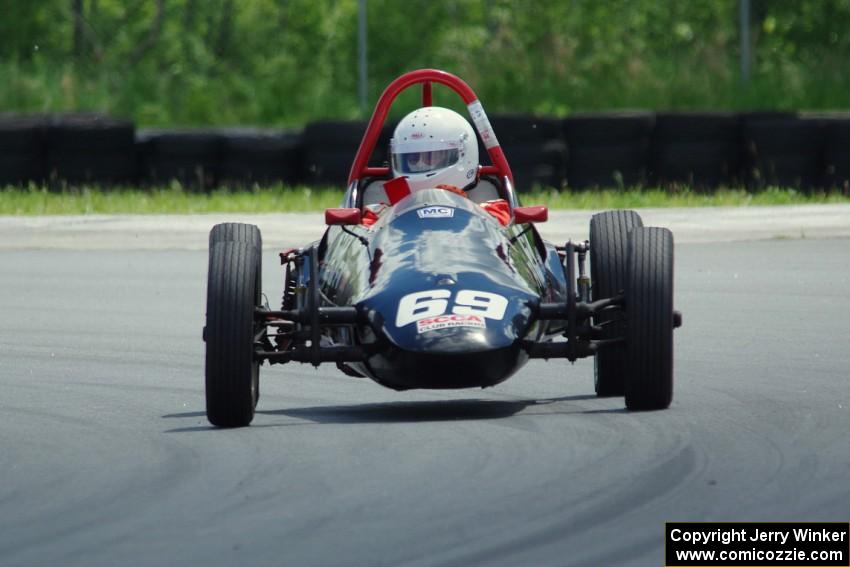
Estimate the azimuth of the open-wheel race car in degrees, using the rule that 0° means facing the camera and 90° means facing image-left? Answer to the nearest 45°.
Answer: approximately 0°

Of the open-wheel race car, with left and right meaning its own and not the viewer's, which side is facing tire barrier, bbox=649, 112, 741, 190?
back

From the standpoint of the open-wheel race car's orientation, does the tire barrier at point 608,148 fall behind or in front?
behind

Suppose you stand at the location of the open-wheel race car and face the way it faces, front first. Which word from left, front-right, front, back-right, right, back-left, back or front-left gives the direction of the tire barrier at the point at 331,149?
back

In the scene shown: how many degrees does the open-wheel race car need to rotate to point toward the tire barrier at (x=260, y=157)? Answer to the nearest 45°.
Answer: approximately 180°

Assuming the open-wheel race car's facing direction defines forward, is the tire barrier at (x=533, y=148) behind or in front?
behind

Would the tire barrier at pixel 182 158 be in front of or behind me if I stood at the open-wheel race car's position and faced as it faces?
behind
